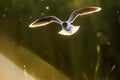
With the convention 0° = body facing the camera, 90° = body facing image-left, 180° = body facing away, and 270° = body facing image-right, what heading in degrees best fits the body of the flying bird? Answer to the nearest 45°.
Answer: approximately 0°
